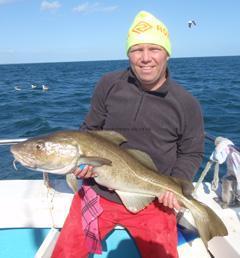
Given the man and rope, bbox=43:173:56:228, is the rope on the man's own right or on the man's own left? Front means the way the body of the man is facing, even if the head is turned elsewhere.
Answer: on the man's own right

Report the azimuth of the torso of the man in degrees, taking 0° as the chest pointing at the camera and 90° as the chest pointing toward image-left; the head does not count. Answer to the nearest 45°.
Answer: approximately 0°
